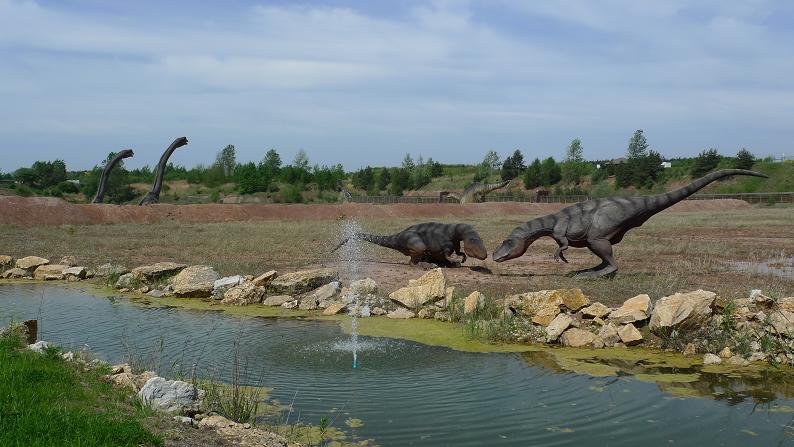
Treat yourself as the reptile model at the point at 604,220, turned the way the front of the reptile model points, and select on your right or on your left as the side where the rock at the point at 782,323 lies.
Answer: on your left

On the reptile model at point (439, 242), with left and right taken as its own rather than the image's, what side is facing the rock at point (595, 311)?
right

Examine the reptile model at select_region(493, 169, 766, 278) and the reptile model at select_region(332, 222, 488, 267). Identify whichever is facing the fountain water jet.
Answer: the reptile model at select_region(493, 169, 766, 278)

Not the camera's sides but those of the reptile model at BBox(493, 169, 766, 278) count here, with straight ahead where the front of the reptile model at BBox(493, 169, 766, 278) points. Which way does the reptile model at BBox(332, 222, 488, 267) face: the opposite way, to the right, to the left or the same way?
the opposite way

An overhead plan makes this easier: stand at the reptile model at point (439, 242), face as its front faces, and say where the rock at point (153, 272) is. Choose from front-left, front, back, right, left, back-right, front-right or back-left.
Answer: back

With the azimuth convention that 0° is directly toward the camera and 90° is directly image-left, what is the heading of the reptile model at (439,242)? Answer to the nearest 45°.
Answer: approximately 270°

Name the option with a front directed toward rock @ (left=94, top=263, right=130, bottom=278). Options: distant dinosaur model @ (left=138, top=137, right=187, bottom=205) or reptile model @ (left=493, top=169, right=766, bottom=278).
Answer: the reptile model

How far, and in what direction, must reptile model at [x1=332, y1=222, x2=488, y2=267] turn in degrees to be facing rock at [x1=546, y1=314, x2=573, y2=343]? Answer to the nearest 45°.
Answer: approximately 90° to its right

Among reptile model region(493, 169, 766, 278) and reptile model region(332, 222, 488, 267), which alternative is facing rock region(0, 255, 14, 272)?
reptile model region(493, 169, 766, 278)

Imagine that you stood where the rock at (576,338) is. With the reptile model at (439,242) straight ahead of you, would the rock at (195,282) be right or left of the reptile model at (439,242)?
left

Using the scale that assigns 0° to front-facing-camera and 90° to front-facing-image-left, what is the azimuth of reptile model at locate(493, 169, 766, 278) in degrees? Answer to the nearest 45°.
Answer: approximately 90°

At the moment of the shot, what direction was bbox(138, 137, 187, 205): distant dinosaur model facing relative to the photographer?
facing to the right of the viewer

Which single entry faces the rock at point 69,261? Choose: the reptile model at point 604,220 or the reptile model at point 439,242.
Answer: the reptile model at point 604,220
